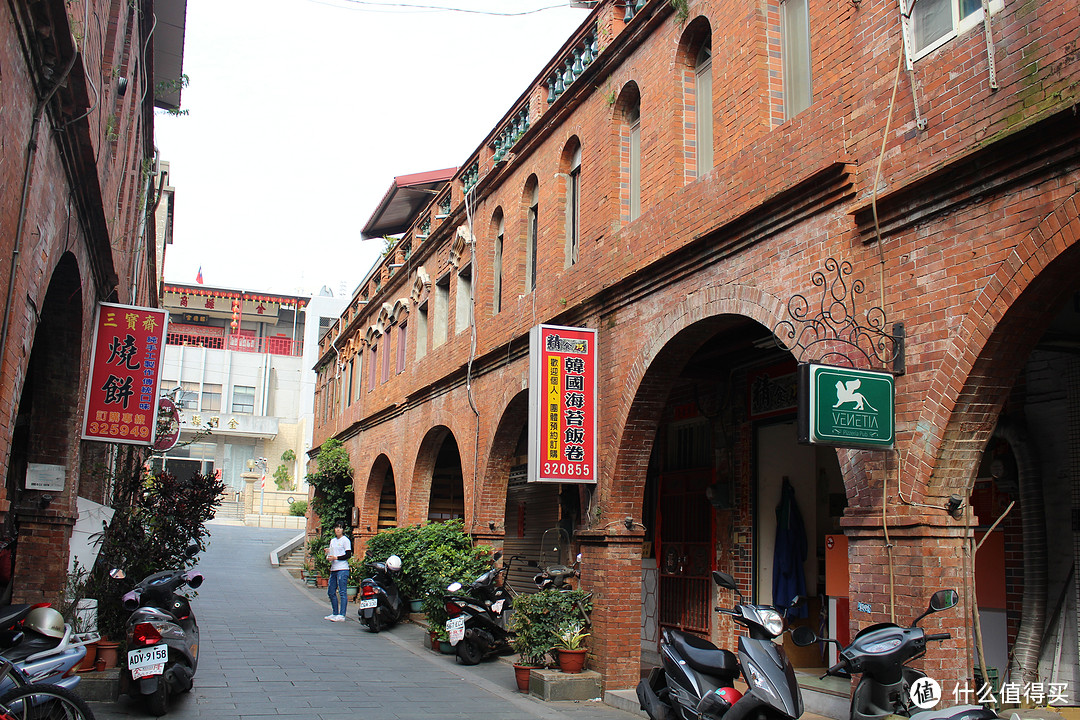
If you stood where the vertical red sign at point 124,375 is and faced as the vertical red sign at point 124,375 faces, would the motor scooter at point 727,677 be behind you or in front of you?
in front

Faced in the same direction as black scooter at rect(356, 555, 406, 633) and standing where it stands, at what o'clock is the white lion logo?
The white lion logo is roughly at 4 o'clock from the black scooter.

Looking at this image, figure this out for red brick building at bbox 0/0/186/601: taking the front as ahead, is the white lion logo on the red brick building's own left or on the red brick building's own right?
on the red brick building's own right

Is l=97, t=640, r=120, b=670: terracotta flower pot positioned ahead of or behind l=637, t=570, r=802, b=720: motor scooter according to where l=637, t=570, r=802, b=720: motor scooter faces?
behind

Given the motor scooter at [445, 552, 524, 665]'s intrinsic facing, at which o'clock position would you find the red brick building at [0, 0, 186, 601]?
The red brick building is roughly at 6 o'clock from the motor scooter.

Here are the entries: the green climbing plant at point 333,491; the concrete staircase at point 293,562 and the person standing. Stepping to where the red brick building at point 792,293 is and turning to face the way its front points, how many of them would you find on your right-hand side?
3

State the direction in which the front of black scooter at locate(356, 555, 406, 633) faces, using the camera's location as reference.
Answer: facing away from the viewer and to the right of the viewer

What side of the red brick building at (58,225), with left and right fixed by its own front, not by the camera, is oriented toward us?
right

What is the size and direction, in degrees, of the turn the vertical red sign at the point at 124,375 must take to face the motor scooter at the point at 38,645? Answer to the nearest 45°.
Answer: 0° — it already faces it
